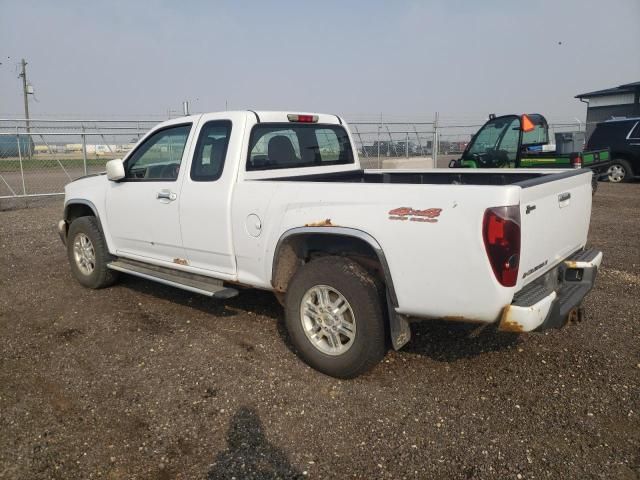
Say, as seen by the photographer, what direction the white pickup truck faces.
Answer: facing away from the viewer and to the left of the viewer

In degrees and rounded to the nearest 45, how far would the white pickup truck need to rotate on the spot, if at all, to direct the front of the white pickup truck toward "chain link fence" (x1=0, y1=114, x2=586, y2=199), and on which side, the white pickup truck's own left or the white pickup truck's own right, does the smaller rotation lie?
0° — it already faces it
